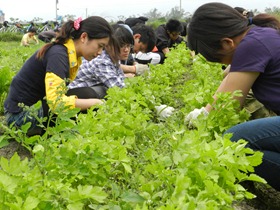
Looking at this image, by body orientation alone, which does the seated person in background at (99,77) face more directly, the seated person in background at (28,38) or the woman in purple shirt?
the woman in purple shirt

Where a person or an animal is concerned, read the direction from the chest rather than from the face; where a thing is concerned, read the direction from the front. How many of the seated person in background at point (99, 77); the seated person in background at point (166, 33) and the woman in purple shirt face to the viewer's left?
1

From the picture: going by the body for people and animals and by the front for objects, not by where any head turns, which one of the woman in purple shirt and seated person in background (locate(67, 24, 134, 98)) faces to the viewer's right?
the seated person in background

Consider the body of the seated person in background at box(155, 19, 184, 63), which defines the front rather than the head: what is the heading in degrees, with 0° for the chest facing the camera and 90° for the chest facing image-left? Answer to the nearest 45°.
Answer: approximately 315°

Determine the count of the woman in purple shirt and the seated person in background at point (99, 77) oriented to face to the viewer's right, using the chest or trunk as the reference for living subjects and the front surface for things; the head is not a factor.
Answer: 1

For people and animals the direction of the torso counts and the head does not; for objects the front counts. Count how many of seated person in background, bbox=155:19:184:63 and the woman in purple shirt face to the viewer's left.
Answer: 1

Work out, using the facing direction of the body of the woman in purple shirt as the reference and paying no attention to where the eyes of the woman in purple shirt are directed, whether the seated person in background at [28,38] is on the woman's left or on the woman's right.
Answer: on the woman's right

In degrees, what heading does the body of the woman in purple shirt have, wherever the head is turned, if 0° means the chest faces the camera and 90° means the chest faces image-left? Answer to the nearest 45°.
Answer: approximately 90°

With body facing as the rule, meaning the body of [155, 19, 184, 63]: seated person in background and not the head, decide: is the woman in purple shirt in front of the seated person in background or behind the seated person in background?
in front

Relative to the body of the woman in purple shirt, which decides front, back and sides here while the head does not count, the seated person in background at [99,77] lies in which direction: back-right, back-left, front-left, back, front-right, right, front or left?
front-right

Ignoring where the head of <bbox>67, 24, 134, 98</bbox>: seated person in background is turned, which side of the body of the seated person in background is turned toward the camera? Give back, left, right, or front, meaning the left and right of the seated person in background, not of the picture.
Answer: right

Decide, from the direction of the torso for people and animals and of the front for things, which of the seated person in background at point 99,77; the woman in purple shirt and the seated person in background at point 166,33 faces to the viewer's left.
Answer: the woman in purple shirt

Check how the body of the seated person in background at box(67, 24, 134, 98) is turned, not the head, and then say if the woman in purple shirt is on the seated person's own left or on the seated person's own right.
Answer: on the seated person's own right

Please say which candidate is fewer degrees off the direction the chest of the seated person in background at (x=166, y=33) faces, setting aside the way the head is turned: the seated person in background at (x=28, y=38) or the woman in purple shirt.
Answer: the woman in purple shirt
